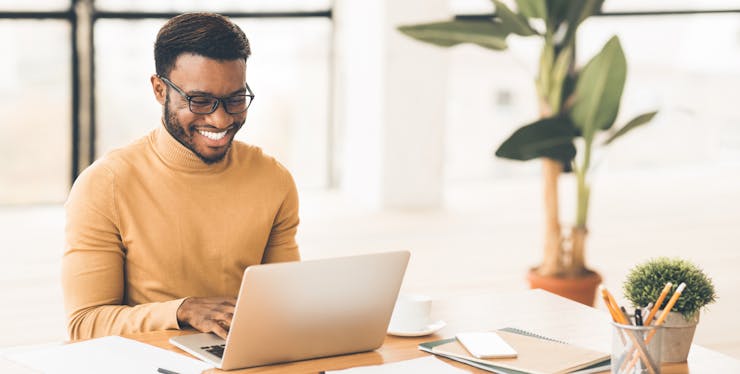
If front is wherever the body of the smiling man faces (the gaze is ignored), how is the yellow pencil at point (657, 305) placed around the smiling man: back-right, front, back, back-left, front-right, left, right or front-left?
front

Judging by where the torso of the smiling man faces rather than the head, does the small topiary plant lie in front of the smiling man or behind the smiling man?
in front

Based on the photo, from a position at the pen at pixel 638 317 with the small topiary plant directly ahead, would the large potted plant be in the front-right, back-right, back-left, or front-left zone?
front-left

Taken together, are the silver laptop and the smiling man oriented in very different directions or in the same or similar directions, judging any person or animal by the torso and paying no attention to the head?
very different directions

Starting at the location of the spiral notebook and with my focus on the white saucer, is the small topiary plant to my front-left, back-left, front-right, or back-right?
back-right

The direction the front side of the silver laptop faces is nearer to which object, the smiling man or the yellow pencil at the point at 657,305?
the smiling man

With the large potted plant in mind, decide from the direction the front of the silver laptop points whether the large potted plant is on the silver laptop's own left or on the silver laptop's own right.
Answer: on the silver laptop's own right

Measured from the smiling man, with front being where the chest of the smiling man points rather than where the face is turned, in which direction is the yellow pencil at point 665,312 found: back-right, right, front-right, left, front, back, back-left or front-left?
front

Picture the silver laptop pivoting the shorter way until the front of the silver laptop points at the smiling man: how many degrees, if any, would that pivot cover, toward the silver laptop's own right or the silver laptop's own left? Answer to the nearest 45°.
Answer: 0° — it already faces them

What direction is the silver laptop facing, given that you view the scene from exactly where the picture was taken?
facing away from the viewer and to the left of the viewer

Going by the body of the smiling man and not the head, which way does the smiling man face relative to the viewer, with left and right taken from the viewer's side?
facing the viewer and to the right of the viewer

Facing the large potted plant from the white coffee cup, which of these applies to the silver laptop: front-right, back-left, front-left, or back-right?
back-left

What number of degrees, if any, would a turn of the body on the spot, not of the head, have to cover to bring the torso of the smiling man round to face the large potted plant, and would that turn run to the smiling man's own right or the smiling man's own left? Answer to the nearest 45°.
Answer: approximately 90° to the smiling man's own left

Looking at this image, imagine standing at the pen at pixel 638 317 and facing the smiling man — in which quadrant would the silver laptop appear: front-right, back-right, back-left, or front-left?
front-left

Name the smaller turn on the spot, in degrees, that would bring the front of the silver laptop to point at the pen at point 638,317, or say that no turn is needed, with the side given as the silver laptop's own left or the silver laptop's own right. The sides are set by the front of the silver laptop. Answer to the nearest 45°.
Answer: approximately 135° to the silver laptop's own right

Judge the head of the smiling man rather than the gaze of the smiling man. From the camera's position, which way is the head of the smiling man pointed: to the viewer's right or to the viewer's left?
to the viewer's right
